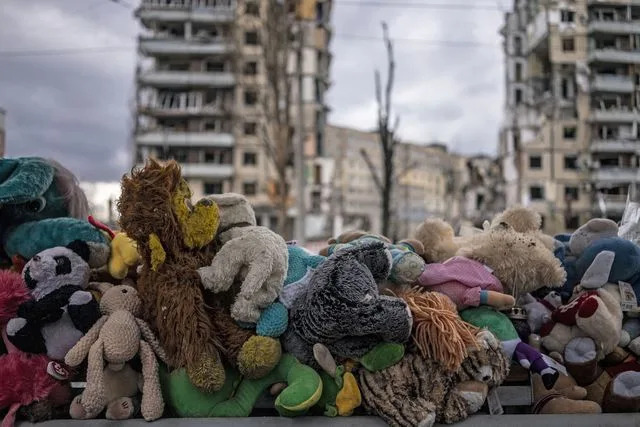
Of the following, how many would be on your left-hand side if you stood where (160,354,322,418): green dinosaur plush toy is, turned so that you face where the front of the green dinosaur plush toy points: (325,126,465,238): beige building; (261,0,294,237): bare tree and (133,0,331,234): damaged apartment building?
3

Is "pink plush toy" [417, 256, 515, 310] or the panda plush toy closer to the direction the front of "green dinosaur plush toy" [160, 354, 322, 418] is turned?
the pink plush toy

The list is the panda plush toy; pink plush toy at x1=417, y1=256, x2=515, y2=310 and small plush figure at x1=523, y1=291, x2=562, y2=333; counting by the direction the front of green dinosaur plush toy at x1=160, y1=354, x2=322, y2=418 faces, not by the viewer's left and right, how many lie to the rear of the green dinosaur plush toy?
1

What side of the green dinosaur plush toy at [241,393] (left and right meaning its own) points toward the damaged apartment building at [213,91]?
left

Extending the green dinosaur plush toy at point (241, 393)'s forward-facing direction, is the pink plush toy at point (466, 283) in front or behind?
in front

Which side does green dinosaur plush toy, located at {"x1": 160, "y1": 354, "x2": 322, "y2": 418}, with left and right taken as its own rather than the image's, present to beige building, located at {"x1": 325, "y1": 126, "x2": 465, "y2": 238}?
left

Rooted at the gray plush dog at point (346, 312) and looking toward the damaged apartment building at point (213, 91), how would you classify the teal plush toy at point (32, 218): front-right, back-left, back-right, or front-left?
front-left

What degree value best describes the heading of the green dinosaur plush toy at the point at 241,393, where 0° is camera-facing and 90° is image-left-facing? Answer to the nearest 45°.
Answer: approximately 270°

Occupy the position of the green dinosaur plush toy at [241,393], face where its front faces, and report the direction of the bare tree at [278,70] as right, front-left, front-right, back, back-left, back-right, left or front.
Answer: left

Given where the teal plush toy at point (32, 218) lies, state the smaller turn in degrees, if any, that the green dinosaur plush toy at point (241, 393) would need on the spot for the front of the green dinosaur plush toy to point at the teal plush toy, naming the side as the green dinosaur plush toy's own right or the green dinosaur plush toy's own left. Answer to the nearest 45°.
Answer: approximately 135° to the green dinosaur plush toy's own left

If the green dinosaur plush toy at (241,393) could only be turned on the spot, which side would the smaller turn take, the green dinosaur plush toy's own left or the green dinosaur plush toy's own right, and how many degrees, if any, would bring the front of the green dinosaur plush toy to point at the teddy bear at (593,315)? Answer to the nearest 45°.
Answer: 0° — it already faces it
